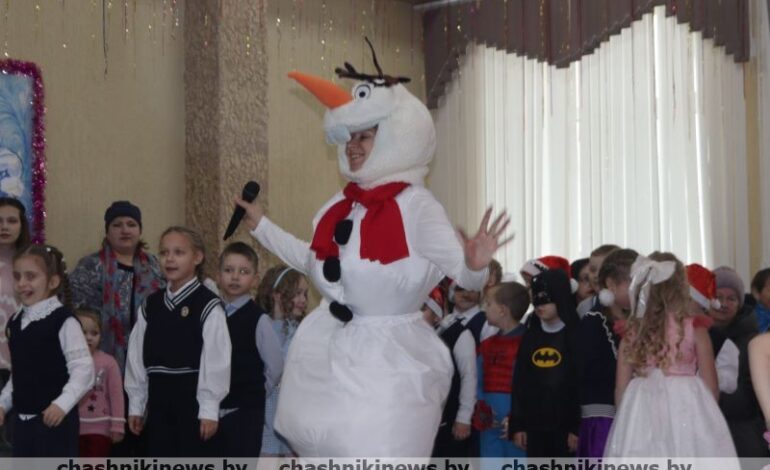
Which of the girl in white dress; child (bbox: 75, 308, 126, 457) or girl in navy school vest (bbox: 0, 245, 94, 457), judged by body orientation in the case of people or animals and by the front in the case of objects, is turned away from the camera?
the girl in white dress

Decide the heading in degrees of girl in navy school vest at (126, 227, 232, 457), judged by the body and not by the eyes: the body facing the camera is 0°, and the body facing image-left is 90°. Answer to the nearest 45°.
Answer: approximately 45°

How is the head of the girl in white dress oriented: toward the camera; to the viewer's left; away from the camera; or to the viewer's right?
away from the camera

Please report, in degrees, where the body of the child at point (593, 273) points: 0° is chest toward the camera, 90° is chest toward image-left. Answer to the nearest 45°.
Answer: approximately 45°

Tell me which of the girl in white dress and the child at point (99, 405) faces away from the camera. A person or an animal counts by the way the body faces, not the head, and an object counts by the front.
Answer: the girl in white dress

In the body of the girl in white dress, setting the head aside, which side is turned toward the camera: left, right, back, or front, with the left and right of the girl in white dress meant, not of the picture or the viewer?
back

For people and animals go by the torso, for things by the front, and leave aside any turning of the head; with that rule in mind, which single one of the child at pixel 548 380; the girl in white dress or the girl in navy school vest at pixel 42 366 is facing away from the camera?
the girl in white dress

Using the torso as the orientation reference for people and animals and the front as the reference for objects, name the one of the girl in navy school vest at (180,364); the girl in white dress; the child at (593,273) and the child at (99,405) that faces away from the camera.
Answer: the girl in white dress
